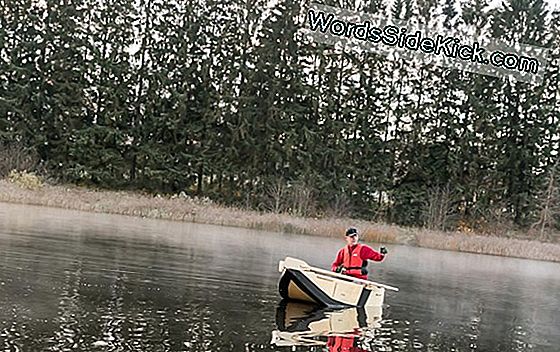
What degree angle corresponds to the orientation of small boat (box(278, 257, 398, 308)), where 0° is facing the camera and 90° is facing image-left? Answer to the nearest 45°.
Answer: approximately 45°
